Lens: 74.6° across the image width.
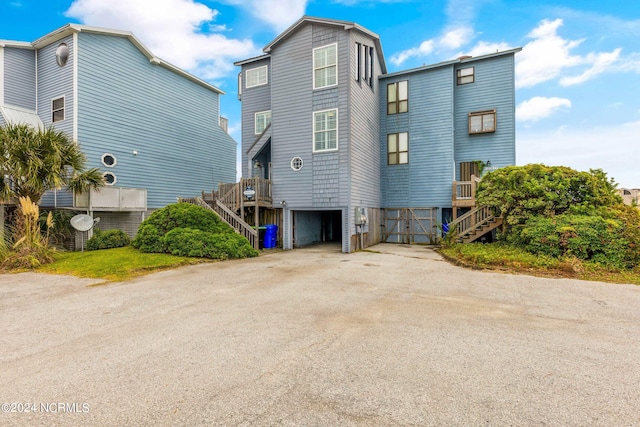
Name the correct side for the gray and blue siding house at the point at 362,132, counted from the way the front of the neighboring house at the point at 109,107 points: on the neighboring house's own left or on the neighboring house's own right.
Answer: on the neighboring house's own left

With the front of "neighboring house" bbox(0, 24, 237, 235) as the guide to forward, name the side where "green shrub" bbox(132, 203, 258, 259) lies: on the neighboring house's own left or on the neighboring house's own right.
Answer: on the neighboring house's own left
